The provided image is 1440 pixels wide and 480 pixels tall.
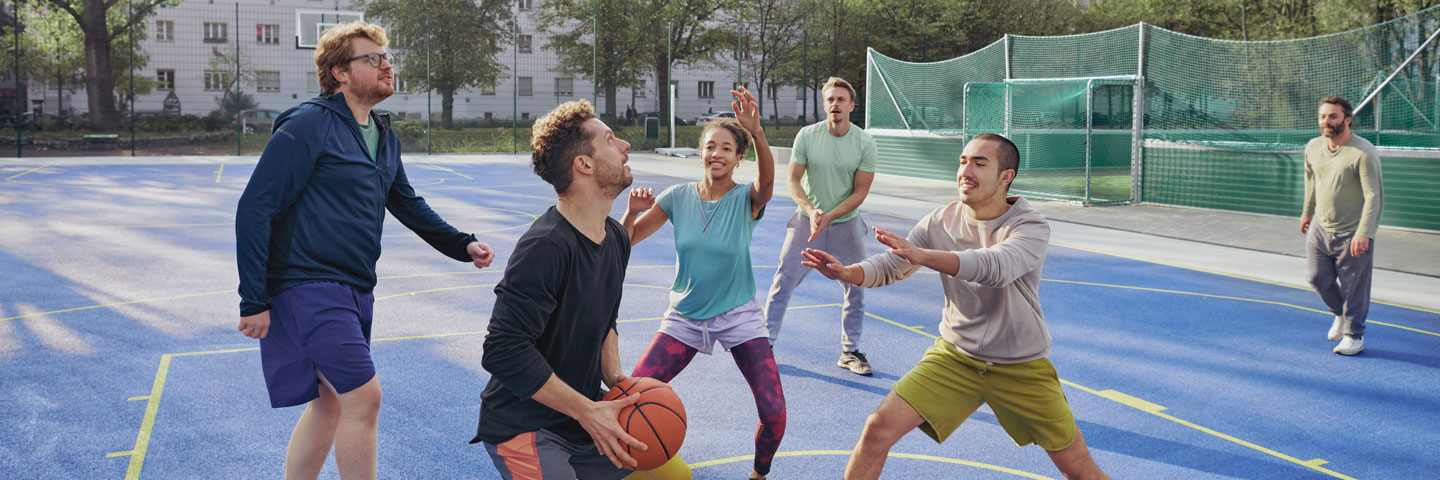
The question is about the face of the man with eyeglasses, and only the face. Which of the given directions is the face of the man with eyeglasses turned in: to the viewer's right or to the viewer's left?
to the viewer's right

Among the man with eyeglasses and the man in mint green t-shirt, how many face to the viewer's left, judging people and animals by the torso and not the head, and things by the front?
0

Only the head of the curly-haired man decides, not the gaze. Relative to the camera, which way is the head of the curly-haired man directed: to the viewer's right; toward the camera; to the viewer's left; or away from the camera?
to the viewer's right

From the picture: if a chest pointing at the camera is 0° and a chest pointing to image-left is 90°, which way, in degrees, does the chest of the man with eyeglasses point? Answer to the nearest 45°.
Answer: approximately 315°

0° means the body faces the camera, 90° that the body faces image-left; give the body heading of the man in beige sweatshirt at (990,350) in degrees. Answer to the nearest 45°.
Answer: approximately 45°

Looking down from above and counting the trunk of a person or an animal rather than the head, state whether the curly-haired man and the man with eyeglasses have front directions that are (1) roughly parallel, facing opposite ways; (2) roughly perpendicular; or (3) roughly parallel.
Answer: roughly parallel

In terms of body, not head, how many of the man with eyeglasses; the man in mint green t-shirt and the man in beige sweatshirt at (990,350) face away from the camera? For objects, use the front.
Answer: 0

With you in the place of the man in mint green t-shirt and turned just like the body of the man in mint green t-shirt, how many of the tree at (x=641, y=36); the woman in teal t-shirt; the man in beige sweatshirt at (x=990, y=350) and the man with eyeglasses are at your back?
1

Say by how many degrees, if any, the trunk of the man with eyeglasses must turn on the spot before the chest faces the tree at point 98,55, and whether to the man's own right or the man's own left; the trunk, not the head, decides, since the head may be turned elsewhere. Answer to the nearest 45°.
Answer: approximately 135° to the man's own left

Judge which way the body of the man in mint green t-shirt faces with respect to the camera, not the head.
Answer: toward the camera

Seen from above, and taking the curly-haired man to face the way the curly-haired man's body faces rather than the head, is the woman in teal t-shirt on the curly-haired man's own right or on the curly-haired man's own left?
on the curly-haired man's own left

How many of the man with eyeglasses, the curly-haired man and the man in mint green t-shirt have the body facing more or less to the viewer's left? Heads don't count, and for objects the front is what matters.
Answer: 0

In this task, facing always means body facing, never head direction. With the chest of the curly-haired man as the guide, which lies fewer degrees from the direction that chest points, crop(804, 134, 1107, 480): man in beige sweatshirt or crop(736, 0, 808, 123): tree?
the man in beige sweatshirt

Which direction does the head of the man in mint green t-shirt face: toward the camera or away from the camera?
toward the camera

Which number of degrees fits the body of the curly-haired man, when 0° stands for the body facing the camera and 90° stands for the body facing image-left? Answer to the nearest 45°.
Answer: approximately 315°
